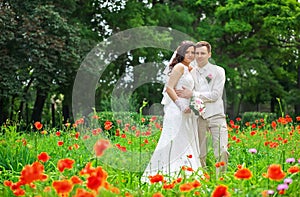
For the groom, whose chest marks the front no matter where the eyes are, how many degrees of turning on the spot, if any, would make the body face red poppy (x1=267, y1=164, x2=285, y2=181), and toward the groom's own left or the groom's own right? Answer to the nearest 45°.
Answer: approximately 45° to the groom's own left

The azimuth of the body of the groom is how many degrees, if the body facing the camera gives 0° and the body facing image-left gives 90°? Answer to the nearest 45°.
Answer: approximately 45°
